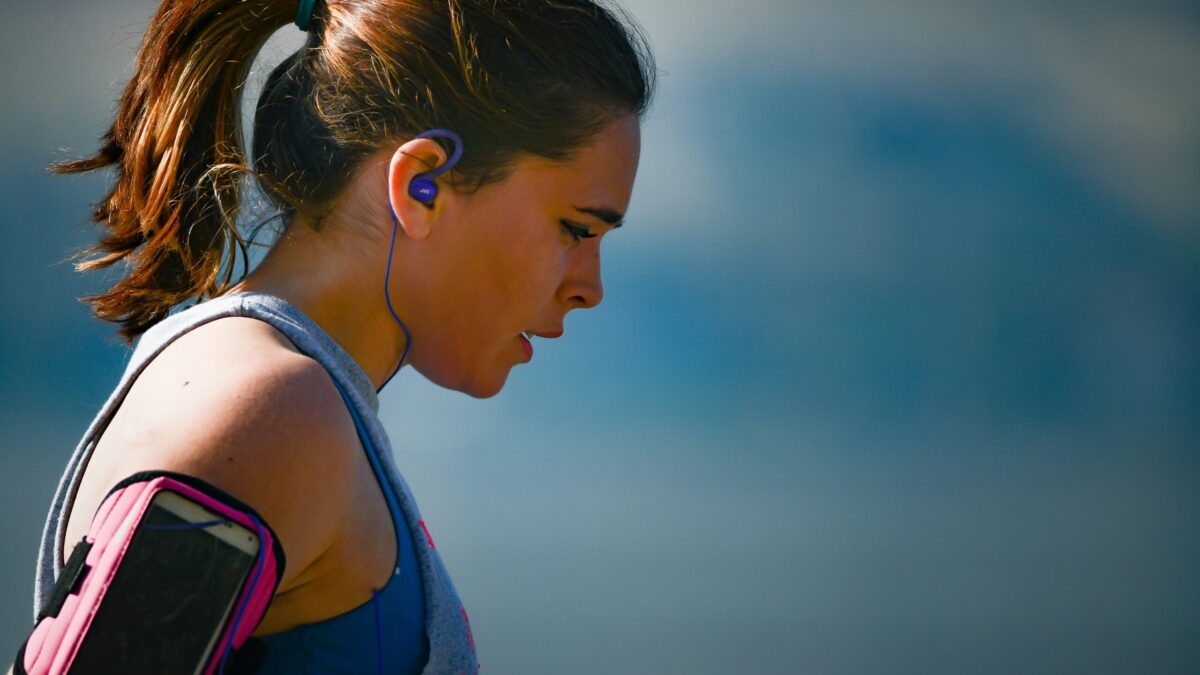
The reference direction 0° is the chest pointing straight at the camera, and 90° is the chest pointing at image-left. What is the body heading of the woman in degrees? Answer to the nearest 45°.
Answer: approximately 270°

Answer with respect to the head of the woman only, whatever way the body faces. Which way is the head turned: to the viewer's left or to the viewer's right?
to the viewer's right

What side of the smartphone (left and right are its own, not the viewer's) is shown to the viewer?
front
